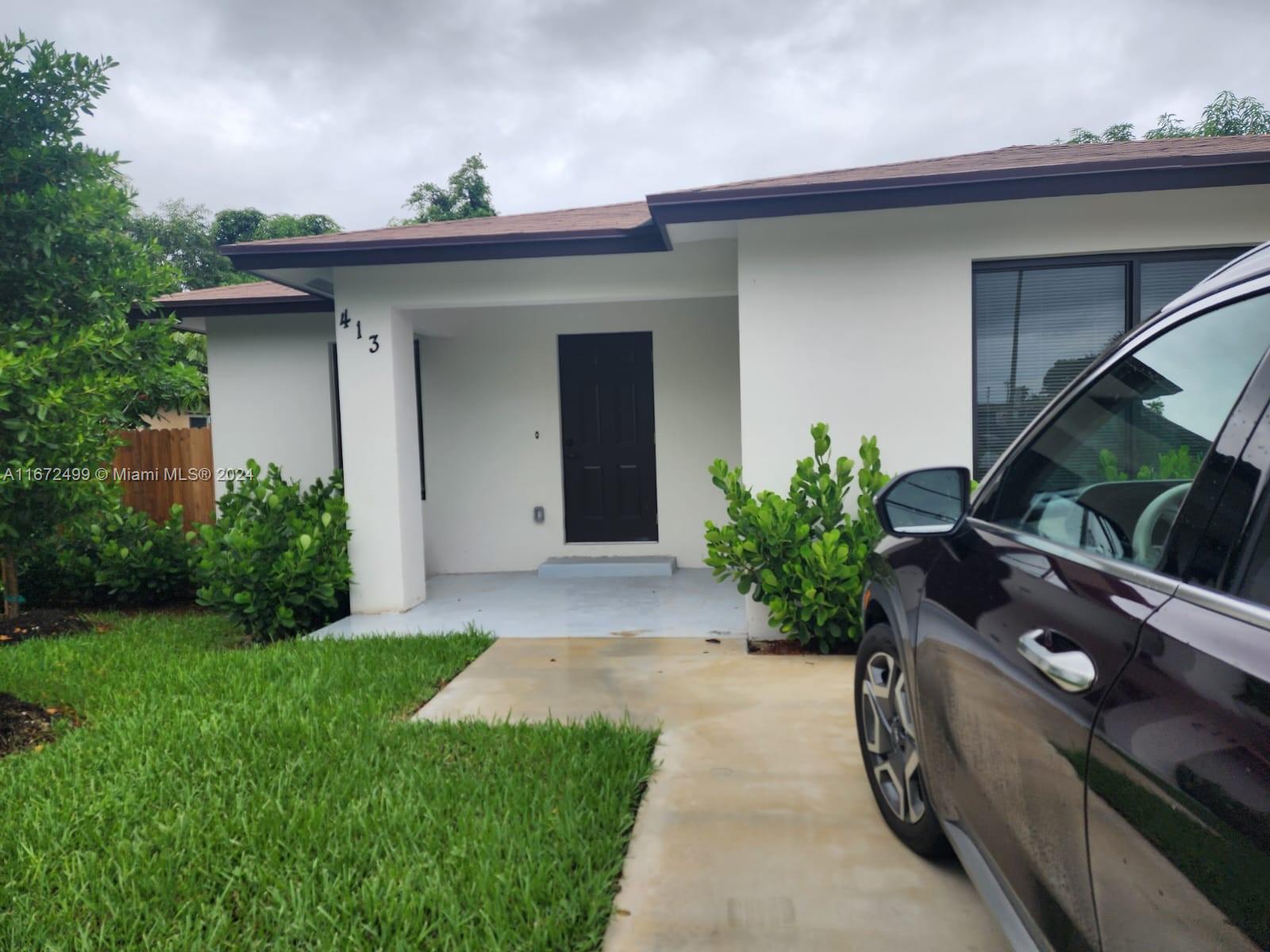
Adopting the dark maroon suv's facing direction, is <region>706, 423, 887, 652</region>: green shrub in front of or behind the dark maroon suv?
in front

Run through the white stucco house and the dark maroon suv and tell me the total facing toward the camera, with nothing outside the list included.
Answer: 1

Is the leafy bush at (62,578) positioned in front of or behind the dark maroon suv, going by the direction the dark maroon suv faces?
in front

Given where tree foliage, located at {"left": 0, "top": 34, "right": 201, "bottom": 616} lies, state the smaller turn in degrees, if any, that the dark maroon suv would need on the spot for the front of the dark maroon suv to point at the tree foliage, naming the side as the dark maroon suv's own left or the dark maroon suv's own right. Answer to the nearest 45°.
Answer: approximately 45° to the dark maroon suv's own left

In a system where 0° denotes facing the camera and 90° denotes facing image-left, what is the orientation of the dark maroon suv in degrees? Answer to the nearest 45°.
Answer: approximately 135°

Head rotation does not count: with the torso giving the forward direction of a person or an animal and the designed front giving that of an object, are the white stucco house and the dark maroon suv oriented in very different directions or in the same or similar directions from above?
very different directions

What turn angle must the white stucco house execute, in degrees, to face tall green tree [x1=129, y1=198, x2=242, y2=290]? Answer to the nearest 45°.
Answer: approximately 135° to its right

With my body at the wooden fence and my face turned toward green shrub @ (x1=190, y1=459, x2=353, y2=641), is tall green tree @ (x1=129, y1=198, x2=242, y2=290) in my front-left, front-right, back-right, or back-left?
back-left

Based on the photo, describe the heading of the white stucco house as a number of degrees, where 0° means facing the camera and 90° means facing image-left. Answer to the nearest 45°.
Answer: approximately 0°

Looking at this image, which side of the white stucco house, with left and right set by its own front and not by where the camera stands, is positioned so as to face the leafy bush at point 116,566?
right

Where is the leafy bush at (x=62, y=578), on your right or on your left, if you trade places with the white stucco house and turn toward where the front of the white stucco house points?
on your right

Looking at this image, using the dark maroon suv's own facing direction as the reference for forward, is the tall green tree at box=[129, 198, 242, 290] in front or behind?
in front
